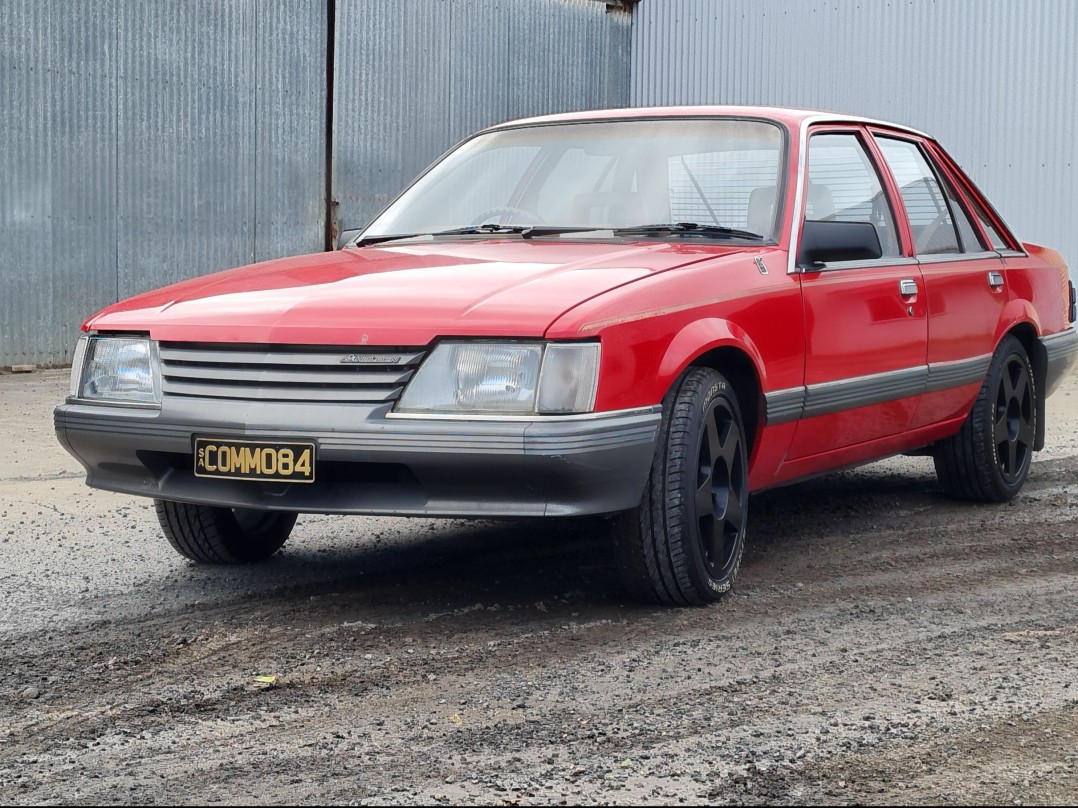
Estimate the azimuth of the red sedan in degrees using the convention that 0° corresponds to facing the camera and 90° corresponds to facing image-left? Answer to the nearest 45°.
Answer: approximately 45°
